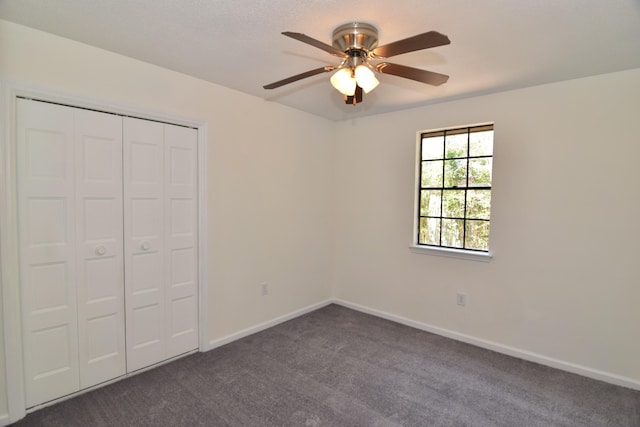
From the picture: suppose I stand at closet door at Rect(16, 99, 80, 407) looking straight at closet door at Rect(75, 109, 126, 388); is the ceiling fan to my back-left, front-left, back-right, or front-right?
front-right

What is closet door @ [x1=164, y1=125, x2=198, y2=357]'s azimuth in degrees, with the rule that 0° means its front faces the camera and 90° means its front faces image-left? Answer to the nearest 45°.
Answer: approximately 315°

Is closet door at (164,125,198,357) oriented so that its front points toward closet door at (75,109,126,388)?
no

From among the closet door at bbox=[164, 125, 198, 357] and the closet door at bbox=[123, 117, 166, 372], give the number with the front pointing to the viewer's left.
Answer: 0

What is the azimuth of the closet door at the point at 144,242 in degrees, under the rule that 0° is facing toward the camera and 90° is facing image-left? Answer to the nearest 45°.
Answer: approximately 315°

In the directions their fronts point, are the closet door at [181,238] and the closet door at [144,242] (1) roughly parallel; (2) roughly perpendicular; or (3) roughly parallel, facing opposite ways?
roughly parallel

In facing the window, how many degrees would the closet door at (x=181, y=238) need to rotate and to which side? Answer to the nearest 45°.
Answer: approximately 45° to its left

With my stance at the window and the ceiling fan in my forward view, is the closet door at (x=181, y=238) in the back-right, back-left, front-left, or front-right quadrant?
front-right

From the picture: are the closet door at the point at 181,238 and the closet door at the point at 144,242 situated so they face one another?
no

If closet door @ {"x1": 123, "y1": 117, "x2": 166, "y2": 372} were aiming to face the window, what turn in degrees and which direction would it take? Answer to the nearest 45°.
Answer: approximately 45° to its left

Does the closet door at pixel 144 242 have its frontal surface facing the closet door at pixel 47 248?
no

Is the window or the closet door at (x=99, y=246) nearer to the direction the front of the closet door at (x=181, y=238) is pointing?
the window

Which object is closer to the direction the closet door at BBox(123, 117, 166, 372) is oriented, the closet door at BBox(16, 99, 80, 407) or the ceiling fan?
the ceiling fan

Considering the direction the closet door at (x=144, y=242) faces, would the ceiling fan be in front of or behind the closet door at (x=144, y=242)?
in front
